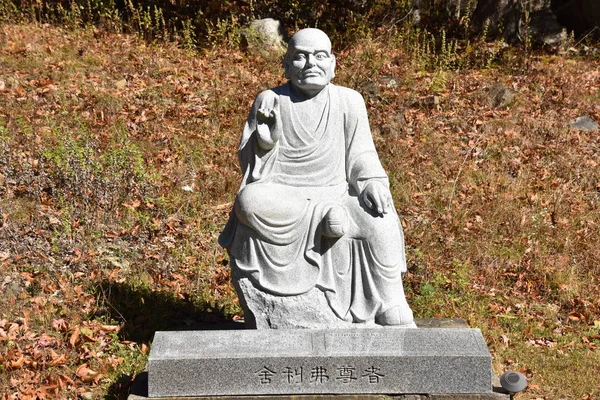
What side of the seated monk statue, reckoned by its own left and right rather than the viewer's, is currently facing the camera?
front

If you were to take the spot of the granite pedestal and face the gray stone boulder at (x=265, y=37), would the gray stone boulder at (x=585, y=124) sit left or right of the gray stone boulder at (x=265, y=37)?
right

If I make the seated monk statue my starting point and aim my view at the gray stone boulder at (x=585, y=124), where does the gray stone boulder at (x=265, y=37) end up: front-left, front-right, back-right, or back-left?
front-left

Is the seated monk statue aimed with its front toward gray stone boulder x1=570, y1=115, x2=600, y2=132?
no

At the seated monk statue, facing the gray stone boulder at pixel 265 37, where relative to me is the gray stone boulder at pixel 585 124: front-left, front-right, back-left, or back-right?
front-right

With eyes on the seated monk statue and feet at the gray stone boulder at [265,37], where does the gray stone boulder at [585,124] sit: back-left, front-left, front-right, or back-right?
front-left

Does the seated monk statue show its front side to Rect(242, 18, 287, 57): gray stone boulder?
no
